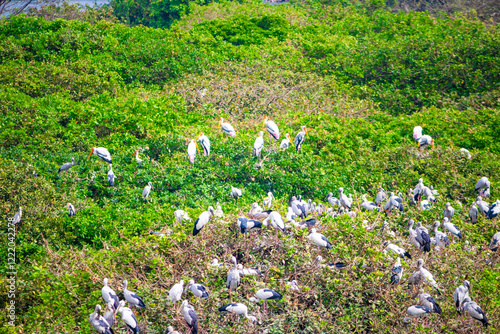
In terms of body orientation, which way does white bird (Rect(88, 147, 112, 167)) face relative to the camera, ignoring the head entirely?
to the viewer's left

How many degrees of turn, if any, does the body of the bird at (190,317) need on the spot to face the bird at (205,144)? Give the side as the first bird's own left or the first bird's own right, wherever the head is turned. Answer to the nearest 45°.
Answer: approximately 135° to the first bird's own right

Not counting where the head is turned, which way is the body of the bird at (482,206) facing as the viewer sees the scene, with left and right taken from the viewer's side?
facing to the left of the viewer

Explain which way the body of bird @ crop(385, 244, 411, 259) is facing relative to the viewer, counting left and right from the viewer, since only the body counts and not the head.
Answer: facing to the left of the viewer

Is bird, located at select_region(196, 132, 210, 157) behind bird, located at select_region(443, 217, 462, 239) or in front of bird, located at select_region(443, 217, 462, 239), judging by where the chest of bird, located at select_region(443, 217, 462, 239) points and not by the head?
in front

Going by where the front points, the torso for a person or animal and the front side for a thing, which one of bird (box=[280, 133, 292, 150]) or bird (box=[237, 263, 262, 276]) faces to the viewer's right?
bird (box=[280, 133, 292, 150])

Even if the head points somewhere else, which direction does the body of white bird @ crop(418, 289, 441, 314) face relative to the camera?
to the viewer's left

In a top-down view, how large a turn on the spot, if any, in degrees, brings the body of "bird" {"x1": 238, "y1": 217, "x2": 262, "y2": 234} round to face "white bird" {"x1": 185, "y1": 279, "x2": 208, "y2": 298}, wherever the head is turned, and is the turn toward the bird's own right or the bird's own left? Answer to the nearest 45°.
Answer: approximately 45° to the bird's own left

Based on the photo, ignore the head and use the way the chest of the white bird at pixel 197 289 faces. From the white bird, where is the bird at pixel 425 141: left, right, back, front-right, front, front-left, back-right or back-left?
back-right
